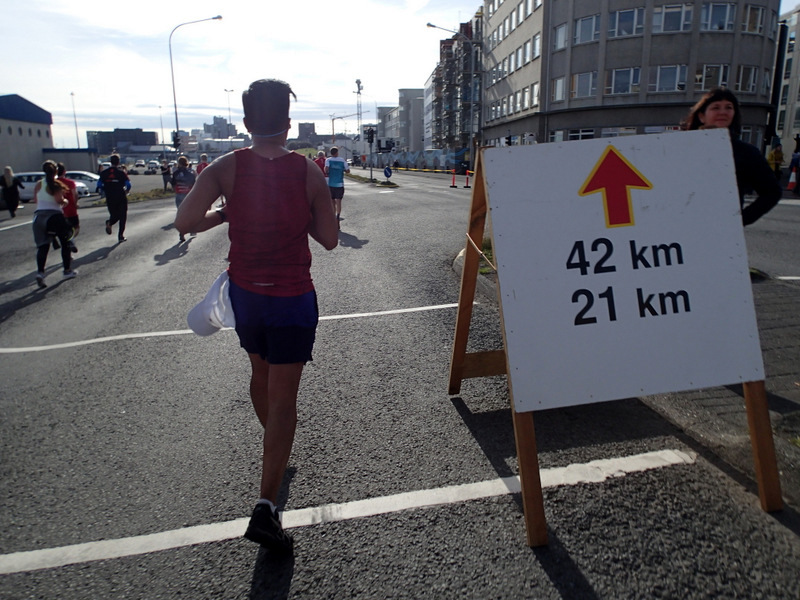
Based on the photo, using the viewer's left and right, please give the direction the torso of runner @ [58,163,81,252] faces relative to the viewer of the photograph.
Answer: facing away from the viewer

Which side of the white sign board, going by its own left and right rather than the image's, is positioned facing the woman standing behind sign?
back

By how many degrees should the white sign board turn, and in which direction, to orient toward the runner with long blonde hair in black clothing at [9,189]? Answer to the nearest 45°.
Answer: approximately 135° to its right

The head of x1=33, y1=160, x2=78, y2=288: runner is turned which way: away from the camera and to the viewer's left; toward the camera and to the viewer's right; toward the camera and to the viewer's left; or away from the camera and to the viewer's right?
away from the camera and to the viewer's right

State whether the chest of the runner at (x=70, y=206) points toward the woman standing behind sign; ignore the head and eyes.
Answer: no

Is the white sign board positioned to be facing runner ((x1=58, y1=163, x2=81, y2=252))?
no

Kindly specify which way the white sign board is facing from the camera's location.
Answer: facing the viewer

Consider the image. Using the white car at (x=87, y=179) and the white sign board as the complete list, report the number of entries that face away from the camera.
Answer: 0

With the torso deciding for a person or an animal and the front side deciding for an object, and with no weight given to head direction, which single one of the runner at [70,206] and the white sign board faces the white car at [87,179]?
the runner
